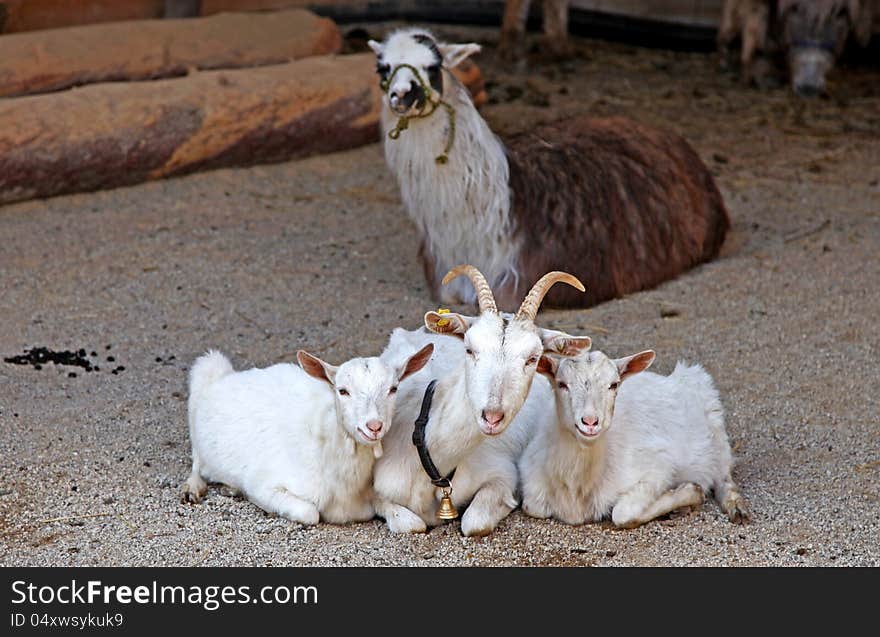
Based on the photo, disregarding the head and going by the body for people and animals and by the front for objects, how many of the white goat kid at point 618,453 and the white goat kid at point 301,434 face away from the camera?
0

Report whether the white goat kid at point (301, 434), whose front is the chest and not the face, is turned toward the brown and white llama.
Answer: no

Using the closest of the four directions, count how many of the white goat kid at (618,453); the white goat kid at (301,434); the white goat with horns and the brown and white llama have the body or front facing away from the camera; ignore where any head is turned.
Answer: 0

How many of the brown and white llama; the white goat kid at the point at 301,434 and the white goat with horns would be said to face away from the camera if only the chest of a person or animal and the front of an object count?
0

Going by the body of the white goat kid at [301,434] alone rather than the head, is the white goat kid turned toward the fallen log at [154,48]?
no

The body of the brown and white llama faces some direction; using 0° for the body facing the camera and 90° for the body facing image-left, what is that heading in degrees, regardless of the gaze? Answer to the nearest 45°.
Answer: approximately 45°

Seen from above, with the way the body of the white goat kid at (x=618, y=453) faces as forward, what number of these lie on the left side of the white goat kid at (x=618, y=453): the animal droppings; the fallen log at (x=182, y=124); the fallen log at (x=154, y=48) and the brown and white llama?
0

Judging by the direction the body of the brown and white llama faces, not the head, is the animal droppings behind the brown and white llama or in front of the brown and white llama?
in front

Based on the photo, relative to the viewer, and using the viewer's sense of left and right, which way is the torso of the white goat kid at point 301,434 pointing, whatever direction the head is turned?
facing the viewer and to the right of the viewer

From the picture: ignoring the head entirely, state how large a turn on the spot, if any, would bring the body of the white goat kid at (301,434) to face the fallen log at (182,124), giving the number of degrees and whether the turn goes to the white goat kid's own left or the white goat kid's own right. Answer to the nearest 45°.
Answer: approximately 135° to the white goat kid's own left

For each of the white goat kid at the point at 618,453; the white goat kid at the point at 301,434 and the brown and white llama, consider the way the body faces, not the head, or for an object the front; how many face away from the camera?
0

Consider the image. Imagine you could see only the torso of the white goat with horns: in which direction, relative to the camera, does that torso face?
toward the camera

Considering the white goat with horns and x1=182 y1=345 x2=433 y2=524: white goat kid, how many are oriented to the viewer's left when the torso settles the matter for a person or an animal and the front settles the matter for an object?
0

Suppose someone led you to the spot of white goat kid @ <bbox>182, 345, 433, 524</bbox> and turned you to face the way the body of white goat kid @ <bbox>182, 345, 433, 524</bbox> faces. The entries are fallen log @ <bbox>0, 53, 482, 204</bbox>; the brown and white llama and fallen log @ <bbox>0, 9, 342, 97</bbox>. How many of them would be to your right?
0

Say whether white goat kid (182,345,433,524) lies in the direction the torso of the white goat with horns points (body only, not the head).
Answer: no

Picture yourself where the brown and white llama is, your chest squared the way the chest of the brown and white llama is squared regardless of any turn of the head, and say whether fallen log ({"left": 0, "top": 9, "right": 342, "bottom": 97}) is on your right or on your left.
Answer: on your right

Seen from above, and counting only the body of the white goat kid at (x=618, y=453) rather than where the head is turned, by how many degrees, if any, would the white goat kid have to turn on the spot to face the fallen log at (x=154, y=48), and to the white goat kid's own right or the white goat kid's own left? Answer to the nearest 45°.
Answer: approximately 90° to the white goat kid's own right

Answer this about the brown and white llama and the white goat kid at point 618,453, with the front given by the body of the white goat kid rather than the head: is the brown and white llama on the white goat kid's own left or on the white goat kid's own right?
on the white goat kid's own right

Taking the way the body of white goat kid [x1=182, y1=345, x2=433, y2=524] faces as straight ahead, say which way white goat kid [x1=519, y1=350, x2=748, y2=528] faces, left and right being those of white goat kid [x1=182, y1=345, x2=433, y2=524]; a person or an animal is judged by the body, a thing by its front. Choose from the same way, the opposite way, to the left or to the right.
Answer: to the right

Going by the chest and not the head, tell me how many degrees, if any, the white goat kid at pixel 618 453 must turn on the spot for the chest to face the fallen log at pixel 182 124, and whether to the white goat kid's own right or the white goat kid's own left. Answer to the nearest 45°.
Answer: approximately 90° to the white goat kid's own right

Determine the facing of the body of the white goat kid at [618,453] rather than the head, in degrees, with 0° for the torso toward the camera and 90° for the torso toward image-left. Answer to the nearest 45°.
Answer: approximately 45°
